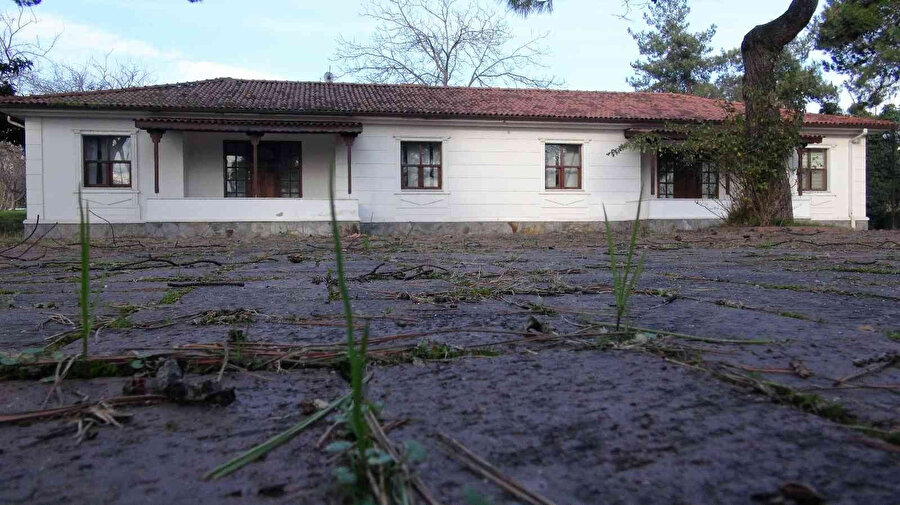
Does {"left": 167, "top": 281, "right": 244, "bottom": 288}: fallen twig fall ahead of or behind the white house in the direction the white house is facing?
ahead

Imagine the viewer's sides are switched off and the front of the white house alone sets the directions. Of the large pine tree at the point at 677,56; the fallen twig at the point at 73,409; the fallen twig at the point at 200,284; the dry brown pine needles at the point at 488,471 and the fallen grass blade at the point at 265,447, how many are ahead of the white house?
4

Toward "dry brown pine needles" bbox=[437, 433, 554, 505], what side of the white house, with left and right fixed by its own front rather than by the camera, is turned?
front

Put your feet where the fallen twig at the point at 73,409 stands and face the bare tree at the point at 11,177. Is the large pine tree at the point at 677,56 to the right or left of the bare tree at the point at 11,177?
right

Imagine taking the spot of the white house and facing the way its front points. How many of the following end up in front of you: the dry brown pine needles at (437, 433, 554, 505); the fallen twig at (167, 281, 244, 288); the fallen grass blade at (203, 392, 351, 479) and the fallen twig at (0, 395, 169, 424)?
4

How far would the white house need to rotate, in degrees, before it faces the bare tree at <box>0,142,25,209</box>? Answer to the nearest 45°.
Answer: approximately 135° to its right

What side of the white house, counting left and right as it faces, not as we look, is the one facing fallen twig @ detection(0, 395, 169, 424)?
front

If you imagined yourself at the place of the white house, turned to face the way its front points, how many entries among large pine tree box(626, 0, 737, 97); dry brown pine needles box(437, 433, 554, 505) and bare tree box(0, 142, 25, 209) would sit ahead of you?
1

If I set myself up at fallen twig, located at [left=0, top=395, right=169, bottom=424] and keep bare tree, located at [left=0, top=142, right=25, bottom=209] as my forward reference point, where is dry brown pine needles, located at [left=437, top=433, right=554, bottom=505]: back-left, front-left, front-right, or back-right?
back-right

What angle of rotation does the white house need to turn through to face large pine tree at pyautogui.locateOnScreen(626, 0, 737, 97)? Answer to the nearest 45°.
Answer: approximately 135° to its left

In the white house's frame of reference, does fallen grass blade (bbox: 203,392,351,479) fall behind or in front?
in front

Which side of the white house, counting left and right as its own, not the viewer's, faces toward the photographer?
front

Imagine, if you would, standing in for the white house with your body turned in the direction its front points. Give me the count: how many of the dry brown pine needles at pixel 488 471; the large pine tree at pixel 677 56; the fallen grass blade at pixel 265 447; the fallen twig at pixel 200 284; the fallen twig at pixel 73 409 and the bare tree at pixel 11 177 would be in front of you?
4

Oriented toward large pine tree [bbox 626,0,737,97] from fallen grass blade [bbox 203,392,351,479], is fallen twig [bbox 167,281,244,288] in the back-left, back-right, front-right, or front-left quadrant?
front-left

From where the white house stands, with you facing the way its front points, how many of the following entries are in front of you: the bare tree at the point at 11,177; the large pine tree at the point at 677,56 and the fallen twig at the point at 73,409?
1
